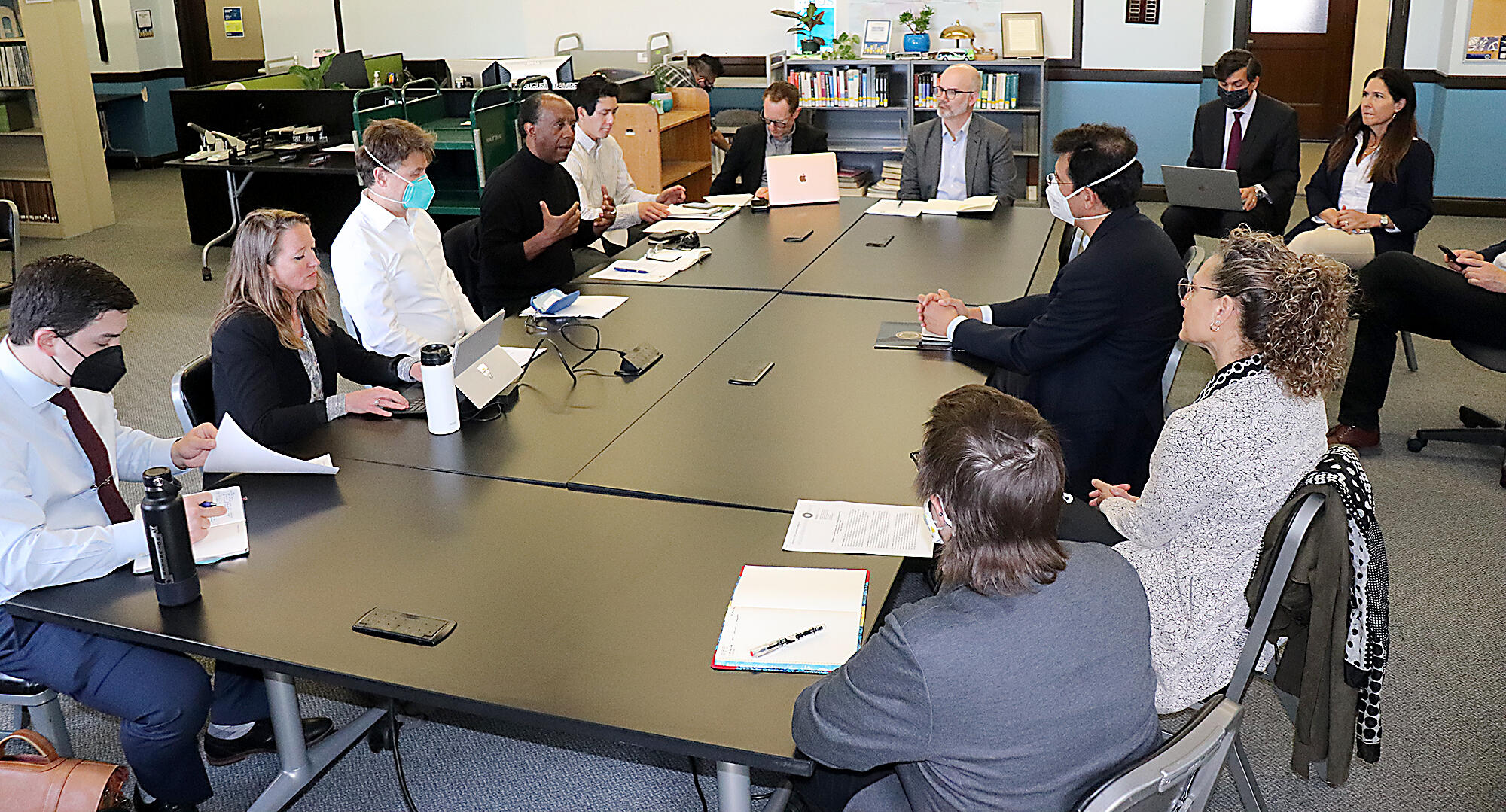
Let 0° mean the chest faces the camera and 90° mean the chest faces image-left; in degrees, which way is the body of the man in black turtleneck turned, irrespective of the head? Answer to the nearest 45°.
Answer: approximately 315°

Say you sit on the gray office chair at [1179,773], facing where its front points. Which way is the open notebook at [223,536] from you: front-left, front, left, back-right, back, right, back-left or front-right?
front-left

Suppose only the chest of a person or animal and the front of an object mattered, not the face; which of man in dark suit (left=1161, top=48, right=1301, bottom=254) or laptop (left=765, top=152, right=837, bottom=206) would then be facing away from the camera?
the laptop

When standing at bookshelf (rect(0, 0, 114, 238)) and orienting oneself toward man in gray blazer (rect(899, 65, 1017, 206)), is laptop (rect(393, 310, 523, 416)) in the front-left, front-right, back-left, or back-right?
front-right

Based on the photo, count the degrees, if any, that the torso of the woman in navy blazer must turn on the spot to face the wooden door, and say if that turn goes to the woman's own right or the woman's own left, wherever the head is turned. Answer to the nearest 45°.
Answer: approximately 135° to the woman's own right

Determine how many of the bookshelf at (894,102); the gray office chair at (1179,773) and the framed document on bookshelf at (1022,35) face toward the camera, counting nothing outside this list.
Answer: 2

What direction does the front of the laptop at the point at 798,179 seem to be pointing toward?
away from the camera

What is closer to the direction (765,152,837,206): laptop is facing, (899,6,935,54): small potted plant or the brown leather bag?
the small potted plant

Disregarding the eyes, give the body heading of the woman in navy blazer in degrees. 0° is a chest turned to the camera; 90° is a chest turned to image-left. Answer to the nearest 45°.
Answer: approximately 45°

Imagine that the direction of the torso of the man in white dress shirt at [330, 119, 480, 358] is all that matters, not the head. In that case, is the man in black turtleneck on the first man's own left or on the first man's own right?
on the first man's own left

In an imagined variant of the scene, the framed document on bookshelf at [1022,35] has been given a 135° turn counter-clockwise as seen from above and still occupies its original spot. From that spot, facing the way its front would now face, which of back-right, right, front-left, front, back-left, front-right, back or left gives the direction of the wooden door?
front

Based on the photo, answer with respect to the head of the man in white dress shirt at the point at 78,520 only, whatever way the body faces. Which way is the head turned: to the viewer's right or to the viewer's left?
to the viewer's right

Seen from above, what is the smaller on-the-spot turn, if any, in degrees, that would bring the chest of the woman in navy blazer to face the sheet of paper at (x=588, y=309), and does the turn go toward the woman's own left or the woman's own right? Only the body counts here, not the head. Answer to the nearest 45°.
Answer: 0° — they already face it

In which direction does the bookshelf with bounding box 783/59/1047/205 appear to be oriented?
toward the camera

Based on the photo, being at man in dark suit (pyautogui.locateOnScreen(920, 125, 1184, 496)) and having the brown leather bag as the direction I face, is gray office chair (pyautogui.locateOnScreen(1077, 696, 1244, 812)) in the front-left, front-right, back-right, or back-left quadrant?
front-left

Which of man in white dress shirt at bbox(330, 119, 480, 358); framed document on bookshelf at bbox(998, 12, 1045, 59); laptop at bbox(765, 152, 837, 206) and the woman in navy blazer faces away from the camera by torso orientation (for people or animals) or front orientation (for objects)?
the laptop

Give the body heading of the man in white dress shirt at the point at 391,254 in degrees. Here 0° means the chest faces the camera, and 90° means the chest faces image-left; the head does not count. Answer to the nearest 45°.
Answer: approximately 315°

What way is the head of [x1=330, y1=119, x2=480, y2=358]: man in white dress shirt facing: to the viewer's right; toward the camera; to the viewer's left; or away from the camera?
to the viewer's right
